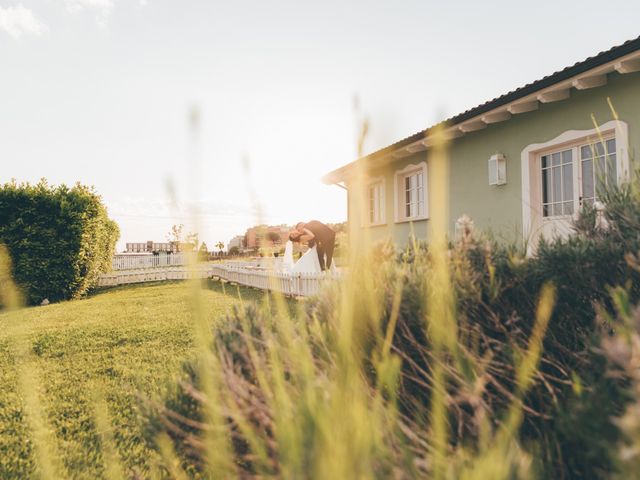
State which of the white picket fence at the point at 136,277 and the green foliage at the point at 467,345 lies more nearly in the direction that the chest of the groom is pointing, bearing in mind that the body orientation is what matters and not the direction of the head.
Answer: the white picket fence

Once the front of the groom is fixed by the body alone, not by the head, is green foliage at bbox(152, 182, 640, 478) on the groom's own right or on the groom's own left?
on the groom's own left

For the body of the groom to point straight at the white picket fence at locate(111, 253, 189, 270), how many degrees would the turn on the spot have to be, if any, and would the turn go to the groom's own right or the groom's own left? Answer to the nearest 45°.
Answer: approximately 45° to the groom's own right

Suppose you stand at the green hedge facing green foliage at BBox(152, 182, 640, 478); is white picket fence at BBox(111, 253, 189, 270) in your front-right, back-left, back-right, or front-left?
back-left

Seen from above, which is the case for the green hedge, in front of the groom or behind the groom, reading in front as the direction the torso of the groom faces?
in front

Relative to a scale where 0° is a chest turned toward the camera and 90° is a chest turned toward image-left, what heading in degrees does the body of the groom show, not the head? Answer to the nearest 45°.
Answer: approximately 90°

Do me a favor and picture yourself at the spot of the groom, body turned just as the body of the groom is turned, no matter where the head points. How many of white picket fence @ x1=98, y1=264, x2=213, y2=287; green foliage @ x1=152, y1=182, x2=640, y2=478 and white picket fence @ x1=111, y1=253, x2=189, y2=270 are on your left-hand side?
1

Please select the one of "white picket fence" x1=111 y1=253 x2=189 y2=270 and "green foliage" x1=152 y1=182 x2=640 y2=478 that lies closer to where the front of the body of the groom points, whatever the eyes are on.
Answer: the white picket fence

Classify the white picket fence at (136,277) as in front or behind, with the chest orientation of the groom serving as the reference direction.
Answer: in front

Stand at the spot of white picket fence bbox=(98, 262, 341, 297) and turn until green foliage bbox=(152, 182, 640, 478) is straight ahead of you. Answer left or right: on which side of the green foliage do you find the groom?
left
